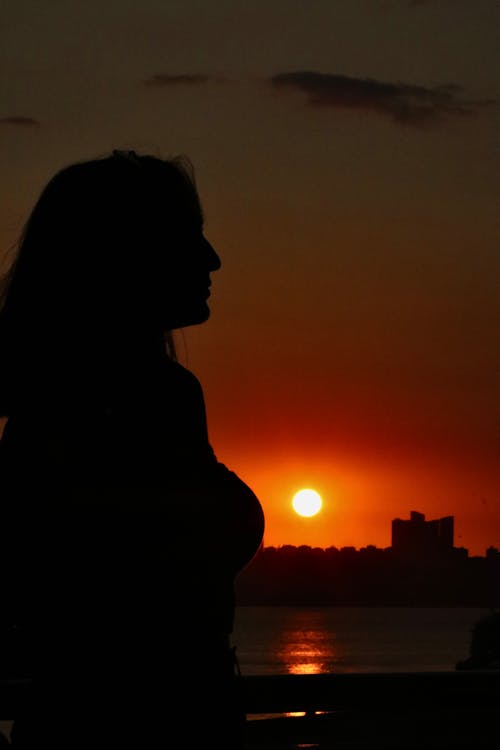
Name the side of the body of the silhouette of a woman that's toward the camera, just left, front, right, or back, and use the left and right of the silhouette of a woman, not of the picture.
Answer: right
